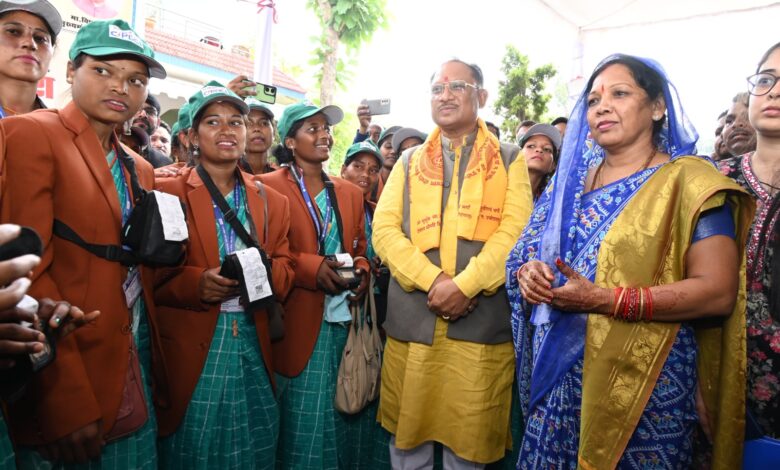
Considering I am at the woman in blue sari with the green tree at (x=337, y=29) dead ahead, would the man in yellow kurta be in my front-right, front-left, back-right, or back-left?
front-left

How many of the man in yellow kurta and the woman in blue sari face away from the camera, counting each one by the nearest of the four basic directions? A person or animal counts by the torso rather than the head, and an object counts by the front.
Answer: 0

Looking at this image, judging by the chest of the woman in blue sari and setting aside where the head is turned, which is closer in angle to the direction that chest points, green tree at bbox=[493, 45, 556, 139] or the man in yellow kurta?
the man in yellow kurta

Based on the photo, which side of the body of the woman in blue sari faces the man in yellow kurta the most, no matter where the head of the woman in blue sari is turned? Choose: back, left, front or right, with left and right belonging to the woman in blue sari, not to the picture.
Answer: right

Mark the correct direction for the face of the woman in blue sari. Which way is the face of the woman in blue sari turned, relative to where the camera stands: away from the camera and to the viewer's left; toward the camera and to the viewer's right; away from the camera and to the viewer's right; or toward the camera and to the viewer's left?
toward the camera and to the viewer's left

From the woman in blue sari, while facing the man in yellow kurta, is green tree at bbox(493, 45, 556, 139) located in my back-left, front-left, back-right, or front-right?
front-right

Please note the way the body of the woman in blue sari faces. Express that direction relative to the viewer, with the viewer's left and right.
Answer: facing the viewer and to the left of the viewer

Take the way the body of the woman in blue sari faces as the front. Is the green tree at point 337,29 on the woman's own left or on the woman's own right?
on the woman's own right

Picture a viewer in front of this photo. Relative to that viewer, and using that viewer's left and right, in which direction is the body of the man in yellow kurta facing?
facing the viewer

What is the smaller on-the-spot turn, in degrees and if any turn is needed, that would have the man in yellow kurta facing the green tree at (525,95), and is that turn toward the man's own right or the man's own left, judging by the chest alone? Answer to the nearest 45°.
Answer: approximately 180°

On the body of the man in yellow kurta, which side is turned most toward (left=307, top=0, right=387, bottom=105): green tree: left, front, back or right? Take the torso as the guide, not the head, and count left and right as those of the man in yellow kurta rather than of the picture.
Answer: back

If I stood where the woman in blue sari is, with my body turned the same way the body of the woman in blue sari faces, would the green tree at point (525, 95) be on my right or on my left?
on my right
